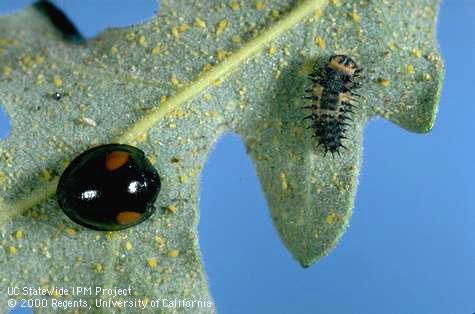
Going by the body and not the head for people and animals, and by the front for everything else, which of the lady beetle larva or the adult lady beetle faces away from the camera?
the lady beetle larva

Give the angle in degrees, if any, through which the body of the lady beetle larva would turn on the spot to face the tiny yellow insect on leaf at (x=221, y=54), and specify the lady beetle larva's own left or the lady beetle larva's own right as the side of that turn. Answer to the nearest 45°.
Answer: approximately 90° to the lady beetle larva's own left

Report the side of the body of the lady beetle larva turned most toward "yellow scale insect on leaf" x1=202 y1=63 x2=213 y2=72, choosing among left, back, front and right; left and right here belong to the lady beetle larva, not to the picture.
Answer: left

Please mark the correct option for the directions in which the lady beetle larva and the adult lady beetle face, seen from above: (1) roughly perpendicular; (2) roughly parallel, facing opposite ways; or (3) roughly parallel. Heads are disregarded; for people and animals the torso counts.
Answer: roughly perpendicular

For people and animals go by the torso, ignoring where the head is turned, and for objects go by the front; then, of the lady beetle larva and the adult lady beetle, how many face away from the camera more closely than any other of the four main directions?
1

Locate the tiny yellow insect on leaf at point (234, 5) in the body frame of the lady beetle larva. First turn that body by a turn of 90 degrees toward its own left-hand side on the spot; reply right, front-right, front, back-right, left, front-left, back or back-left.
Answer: front

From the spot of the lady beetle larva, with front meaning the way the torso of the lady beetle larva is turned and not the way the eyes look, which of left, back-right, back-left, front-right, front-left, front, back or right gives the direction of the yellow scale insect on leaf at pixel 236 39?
left

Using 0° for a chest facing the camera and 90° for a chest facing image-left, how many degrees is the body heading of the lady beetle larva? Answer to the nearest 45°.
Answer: approximately 180°
